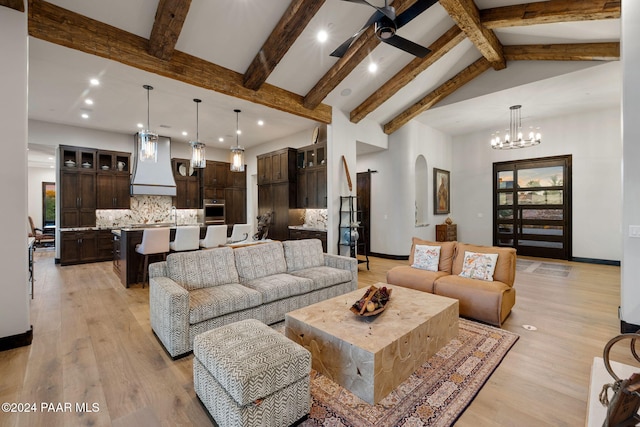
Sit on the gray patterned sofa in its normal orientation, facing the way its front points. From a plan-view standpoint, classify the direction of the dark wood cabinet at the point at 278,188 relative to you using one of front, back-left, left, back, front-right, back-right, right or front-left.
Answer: back-left

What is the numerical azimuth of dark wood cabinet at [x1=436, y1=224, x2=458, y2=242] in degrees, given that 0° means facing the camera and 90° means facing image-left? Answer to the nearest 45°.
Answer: approximately 315°

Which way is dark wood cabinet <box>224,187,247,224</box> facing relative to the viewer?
toward the camera

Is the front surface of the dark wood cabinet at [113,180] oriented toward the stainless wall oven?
no

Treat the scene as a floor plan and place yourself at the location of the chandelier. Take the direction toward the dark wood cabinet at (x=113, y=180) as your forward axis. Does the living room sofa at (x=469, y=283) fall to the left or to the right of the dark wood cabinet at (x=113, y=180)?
left

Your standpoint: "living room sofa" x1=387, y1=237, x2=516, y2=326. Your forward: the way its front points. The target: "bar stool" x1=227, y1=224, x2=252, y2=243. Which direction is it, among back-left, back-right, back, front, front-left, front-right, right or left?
front-right

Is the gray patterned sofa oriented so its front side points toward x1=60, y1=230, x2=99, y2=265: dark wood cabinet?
no

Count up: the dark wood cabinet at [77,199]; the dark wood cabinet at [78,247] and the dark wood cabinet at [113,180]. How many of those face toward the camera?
3

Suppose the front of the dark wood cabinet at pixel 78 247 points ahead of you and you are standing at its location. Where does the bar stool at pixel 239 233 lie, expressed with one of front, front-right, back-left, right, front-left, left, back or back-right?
front-left

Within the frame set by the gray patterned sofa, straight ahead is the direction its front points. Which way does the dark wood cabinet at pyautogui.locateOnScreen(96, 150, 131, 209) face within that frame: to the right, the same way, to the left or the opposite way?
the same way

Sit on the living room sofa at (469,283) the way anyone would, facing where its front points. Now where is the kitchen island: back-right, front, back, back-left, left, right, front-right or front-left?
front-right

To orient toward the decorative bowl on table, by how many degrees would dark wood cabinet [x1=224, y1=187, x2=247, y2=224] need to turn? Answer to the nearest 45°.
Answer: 0° — it already faces it

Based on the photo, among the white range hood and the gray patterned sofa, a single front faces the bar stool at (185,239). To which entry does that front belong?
the white range hood

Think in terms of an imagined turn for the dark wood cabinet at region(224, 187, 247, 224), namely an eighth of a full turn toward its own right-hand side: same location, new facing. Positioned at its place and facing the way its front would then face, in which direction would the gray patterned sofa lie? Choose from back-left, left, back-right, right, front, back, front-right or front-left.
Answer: front-left

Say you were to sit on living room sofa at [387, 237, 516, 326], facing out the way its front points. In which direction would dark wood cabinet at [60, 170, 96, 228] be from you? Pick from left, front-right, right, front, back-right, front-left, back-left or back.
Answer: front-right

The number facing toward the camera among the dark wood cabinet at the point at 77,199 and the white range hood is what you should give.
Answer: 2

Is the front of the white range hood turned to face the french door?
no

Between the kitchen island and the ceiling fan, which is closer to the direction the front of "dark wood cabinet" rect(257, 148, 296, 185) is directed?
the kitchen island

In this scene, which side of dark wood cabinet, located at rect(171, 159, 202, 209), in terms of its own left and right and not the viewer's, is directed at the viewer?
front
